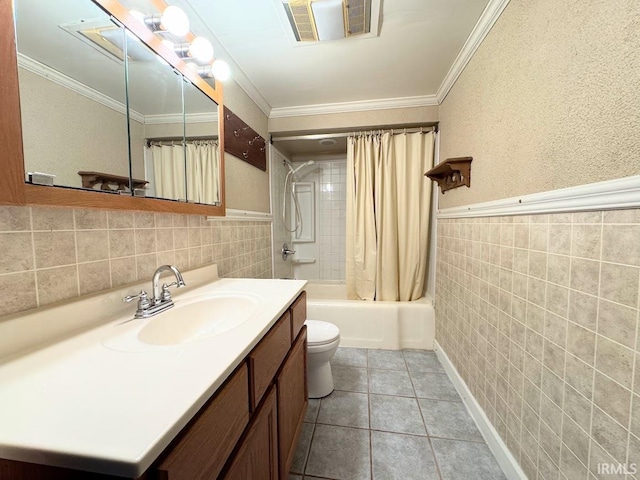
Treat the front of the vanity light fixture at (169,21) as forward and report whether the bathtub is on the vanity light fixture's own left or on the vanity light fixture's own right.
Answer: on the vanity light fixture's own left

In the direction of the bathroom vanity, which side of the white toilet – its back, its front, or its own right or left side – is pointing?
right

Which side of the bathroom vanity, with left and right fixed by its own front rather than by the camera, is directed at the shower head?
left

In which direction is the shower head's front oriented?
to the viewer's right

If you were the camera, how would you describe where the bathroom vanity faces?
facing the viewer and to the right of the viewer
